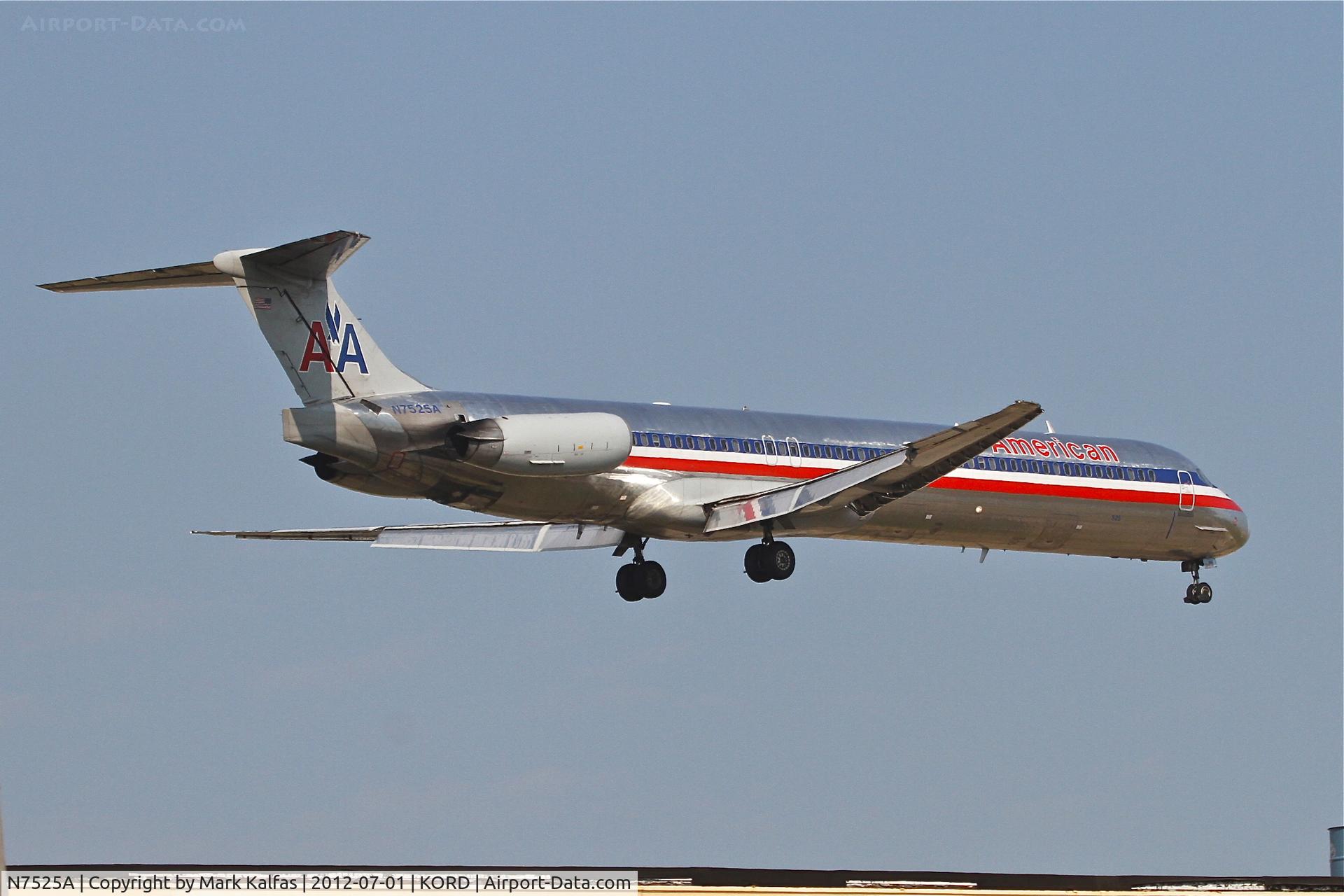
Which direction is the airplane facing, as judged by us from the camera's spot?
facing away from the viewer and to the right of the viewer
